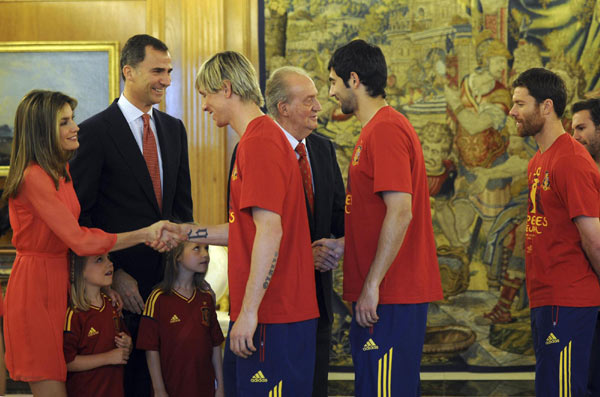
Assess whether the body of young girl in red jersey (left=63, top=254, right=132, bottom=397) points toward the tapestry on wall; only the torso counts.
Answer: no

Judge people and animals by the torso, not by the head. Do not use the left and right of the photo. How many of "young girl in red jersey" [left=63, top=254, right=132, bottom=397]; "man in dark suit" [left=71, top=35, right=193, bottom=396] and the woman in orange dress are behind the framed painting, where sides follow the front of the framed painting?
0

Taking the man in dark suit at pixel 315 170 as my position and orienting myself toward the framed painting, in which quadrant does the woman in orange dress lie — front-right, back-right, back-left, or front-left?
front-left

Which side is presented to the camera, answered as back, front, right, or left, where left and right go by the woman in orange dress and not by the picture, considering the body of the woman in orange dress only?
right

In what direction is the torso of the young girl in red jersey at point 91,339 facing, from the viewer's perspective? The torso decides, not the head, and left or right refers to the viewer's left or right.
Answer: facing the viewer and to the right of the viewer

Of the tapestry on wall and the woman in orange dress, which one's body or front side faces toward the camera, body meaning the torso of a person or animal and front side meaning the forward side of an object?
the tapestry on wall

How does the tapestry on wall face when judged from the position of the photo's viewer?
facing the viewer

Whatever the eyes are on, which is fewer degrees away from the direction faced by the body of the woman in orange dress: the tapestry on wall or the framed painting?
the tapestry on wall

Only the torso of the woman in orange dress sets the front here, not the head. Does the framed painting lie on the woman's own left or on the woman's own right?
on the woman's own left

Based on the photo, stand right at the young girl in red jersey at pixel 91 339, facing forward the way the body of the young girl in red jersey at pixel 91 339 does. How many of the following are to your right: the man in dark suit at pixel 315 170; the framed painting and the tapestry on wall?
0

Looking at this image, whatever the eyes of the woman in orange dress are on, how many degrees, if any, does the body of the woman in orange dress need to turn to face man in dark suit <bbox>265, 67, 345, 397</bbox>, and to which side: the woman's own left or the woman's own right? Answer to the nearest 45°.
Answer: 0° — they already face them

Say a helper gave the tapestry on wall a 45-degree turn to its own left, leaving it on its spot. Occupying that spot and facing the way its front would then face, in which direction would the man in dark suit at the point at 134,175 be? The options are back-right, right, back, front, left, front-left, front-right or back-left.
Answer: right

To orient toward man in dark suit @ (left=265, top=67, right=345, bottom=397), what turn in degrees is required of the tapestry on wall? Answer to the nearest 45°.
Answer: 0° — it already faces them

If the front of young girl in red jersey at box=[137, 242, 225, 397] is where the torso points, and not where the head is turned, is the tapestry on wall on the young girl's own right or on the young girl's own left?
on the young girl's own left

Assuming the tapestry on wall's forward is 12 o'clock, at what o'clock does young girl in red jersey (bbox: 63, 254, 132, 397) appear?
The young girl in red jersey is roughly at 1 o'clock from the tapestry on wall.
